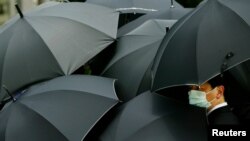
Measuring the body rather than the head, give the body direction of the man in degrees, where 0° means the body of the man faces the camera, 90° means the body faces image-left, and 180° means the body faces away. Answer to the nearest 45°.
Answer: approximately 90°

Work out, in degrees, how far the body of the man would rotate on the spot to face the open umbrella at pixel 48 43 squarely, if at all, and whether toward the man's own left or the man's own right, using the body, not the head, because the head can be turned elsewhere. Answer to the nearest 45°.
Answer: approximately 45° to the man's own right

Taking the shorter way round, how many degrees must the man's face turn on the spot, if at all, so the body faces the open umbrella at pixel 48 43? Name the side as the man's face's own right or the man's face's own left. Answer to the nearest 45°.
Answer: approximately 45° to the man's face's own right

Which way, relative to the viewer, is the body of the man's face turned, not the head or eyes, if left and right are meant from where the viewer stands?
facing to the left of the viewer

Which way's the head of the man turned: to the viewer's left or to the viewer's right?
to the viewer's left
